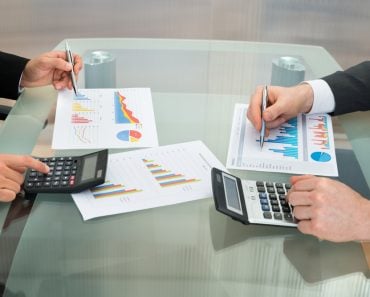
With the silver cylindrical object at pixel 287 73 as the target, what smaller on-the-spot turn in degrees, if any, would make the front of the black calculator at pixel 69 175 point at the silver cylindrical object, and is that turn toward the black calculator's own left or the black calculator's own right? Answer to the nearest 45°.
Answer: approximately 135° to the black calculator's own right

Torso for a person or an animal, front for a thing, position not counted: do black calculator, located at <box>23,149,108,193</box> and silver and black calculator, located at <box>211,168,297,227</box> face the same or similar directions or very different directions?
very different directions

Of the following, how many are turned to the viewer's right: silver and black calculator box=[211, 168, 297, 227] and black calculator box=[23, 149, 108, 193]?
1

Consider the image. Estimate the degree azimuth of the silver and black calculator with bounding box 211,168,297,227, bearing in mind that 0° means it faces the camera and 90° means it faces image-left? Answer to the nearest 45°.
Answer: approximately 270°

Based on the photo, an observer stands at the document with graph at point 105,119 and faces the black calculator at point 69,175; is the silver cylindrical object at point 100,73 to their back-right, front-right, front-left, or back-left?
back-right

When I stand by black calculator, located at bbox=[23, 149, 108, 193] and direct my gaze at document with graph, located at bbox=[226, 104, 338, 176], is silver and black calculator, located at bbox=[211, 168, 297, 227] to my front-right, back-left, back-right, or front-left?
front-right

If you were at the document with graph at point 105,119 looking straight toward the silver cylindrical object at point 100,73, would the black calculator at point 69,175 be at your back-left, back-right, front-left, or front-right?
back-left

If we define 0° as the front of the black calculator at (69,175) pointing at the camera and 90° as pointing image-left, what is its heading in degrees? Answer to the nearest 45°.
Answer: approximately 90°

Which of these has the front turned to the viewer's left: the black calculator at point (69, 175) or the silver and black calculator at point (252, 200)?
the black calculator at point (69, 175)

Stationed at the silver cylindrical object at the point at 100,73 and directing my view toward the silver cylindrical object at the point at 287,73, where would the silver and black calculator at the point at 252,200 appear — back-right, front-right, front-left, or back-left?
front-right

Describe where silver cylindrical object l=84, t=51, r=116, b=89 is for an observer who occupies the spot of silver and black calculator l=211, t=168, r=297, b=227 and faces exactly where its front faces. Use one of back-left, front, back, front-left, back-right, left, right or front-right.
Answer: back-left
